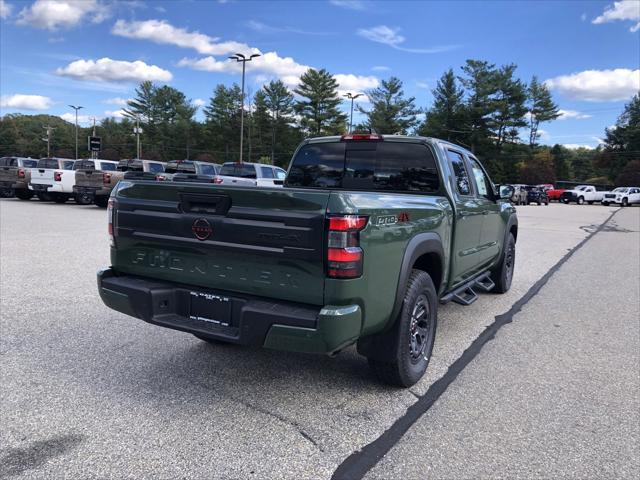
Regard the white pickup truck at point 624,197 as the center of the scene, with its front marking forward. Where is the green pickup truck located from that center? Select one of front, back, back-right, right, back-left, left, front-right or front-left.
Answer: front-left

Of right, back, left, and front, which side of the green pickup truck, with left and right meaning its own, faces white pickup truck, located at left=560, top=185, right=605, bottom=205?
front

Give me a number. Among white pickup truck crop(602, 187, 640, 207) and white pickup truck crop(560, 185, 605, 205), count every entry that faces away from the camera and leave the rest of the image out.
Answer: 0

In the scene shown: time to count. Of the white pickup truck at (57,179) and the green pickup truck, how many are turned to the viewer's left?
0

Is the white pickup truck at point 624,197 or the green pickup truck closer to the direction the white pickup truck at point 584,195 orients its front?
the green pickup truck

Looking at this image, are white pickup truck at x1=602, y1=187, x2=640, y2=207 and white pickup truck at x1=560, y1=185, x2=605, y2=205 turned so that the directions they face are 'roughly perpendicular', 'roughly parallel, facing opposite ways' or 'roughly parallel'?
roughly parallel

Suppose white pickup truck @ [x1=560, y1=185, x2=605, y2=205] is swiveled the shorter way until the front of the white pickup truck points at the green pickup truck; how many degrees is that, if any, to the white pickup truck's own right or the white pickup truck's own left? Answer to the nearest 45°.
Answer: approximately 45° to the white pickup truck's own left

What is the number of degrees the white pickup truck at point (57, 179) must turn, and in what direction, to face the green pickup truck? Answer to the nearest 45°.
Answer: approximately 135° to its right

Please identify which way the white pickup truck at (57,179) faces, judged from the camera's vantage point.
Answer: facing away from the viewer and to the right of the viewer

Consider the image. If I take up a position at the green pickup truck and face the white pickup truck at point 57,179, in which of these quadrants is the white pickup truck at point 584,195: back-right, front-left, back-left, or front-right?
front-right

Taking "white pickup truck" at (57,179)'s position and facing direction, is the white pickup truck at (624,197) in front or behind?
in front

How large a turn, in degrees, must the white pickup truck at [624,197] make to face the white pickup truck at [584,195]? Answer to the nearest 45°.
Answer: approximately 45° to its right

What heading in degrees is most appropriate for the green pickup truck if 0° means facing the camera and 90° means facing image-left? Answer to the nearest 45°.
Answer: approximately 225°

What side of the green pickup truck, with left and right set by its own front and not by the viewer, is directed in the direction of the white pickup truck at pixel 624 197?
front

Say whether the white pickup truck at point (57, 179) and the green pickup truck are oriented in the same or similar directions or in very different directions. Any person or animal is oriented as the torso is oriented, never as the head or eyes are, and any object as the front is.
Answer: same or similar directions

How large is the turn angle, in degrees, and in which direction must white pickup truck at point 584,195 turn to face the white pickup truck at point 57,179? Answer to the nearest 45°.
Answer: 0° — it already faces it

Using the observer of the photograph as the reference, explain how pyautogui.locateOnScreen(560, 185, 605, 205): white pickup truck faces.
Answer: facing the viewer and to the left of the viewer

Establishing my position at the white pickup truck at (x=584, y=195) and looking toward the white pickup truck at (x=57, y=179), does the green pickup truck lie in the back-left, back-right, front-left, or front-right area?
front-left
